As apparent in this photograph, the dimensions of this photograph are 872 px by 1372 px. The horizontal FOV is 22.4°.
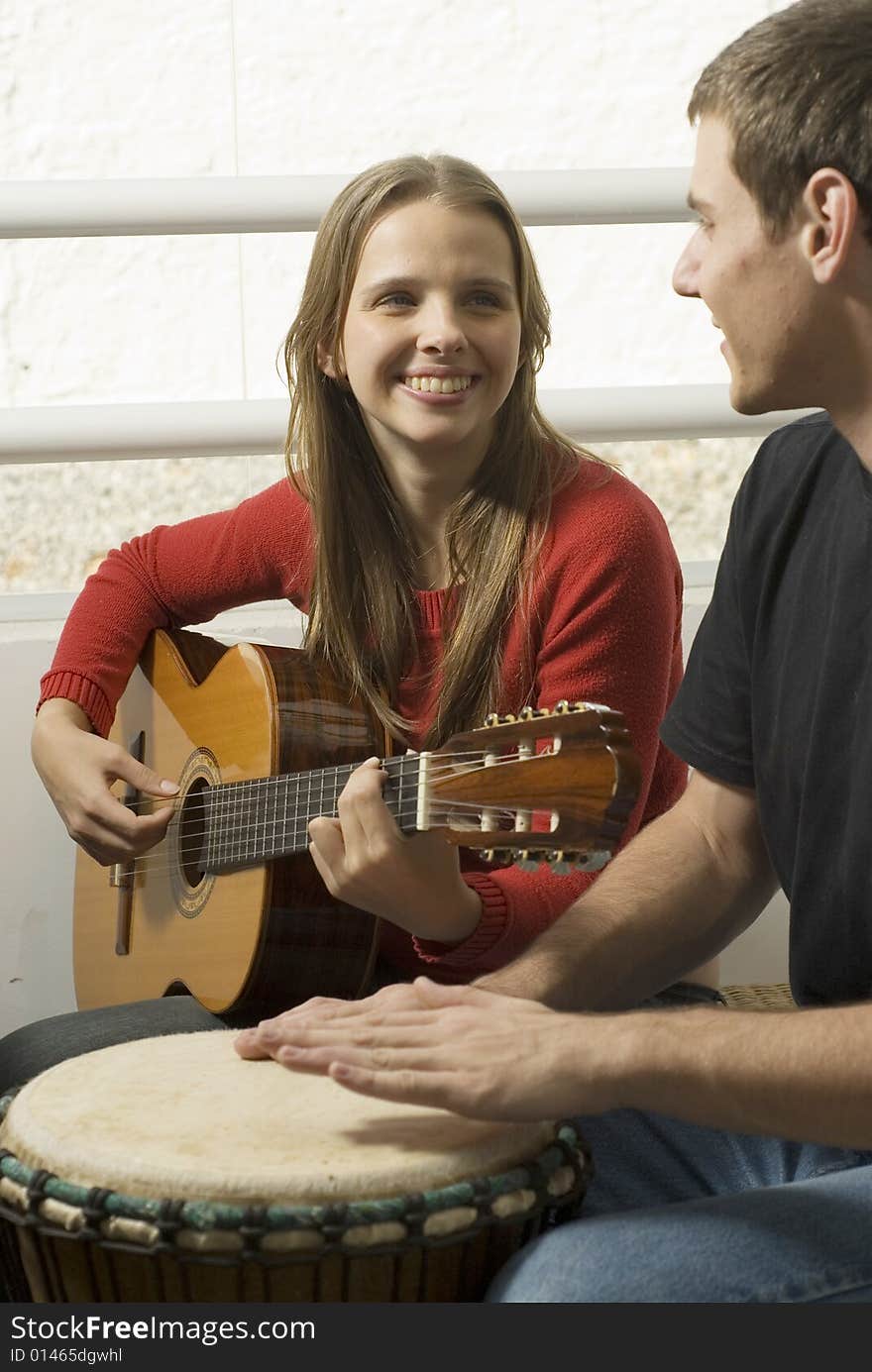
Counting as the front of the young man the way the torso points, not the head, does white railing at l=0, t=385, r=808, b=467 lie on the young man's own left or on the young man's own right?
on the young man's own right

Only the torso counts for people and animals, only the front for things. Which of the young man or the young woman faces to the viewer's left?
the young man

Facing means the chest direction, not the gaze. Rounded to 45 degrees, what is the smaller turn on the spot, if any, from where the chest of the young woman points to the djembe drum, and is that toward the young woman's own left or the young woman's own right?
0° — they already face it

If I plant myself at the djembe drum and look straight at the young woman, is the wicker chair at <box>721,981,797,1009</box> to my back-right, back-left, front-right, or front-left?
front-right

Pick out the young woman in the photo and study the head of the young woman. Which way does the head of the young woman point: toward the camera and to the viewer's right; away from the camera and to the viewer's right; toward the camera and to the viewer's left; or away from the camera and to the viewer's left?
toward the camera and to the viewer's right

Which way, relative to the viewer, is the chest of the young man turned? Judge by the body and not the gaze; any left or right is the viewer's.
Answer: facing to the left of the viewer

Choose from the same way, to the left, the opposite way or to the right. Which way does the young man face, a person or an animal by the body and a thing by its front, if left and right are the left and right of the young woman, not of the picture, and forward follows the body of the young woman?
to the right

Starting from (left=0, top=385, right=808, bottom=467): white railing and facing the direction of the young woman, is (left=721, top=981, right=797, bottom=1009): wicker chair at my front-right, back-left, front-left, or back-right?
front-left

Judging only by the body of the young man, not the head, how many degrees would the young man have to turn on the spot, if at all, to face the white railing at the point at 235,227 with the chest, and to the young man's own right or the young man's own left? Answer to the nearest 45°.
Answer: approximately 45° to the young man's own right

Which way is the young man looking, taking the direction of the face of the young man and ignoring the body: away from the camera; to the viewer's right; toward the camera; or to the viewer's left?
to the viewer's left

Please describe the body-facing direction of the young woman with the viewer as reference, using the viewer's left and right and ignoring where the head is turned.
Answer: facing the viewer
